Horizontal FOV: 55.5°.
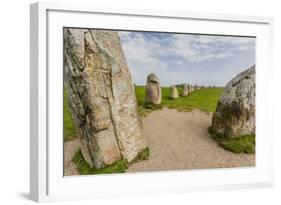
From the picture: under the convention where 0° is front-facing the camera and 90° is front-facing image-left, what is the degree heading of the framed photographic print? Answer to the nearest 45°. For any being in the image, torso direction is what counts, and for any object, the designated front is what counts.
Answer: approximately 315°
